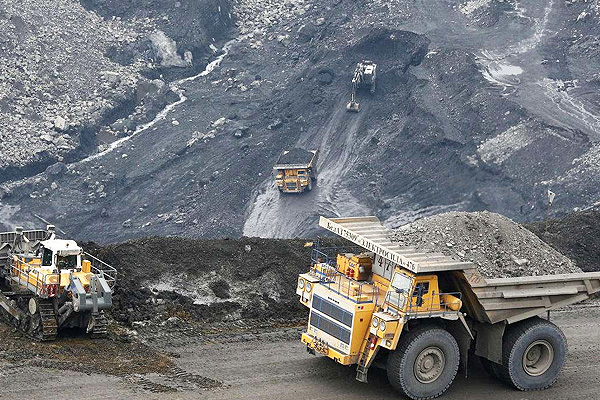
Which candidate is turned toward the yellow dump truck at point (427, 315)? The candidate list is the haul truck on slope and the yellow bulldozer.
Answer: the haul truck on slope

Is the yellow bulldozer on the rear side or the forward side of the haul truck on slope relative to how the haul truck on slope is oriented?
on the forward side

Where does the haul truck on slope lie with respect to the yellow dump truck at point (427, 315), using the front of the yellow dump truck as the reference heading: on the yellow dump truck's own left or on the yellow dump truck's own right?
on the yellow dump truck's own right

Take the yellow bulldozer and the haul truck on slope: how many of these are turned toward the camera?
1

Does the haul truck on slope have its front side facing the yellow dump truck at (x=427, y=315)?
yes

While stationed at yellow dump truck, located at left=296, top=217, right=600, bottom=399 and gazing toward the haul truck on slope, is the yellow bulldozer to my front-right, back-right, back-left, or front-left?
front-left

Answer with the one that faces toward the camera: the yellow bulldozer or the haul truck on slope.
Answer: the haul truck on slope

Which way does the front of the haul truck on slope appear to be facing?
toward the camera

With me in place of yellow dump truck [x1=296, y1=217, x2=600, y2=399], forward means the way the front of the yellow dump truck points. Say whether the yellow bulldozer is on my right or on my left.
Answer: on my right

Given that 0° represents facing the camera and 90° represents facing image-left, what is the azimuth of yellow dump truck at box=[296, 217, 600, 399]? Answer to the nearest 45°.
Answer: approximately 45°
